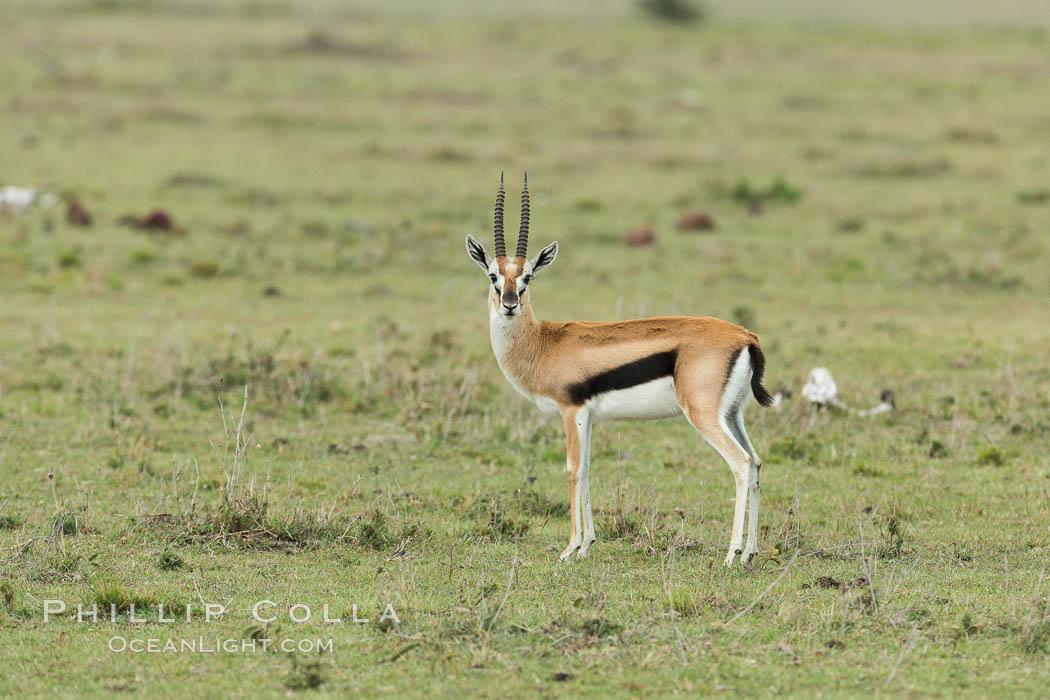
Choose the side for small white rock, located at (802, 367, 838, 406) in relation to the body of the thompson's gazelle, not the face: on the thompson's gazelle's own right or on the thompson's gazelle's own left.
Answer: on the thompson's gazelle's own right

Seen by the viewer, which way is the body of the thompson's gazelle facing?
to the viewer's left
